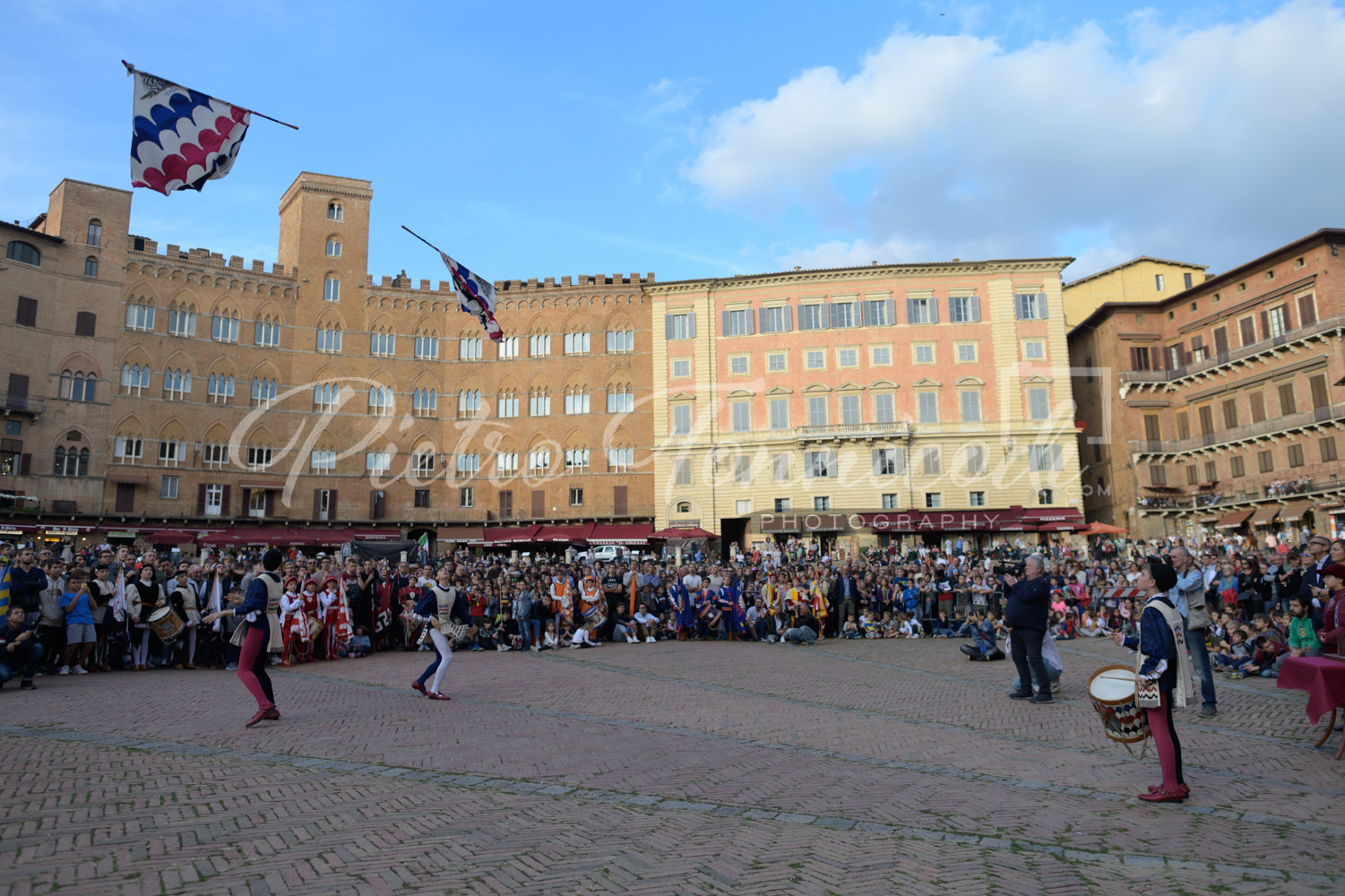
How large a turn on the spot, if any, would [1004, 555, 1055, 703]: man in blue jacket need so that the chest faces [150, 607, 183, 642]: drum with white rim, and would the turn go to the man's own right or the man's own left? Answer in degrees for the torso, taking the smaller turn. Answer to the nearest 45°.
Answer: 0° — they already face it

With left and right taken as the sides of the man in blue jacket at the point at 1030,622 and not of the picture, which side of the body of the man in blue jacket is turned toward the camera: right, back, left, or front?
left

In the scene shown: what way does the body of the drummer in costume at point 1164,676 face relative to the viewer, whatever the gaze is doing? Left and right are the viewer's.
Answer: facing to the left of the viewer

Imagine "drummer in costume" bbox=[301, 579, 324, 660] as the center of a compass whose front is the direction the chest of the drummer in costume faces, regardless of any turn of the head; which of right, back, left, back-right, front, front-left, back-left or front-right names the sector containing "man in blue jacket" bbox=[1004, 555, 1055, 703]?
front-left

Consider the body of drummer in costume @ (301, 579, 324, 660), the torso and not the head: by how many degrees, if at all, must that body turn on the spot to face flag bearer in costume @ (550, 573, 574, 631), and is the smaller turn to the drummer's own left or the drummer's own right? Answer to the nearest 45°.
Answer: approximately 90° to the drummer's own left

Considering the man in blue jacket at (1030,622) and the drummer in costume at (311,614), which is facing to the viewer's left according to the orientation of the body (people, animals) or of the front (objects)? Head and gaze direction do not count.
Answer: the man in blue jacket

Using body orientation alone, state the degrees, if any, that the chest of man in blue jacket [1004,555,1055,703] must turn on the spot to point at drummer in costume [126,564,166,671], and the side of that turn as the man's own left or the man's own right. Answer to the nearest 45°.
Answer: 0° — they already face them

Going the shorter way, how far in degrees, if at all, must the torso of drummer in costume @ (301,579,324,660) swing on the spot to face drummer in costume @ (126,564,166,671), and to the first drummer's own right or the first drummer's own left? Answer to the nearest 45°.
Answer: approximately 90° to the first drummer's own right

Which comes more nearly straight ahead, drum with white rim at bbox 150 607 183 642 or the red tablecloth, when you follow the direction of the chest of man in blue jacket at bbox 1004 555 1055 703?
the drum with white rim

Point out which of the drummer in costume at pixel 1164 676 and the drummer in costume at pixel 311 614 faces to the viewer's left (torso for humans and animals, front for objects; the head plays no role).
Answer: the drummer in costume at pixel 1164 676

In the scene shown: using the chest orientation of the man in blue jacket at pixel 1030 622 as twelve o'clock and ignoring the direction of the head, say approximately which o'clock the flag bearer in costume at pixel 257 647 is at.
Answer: The flag bearer in costume is roughly at 11 o'clock from the man in blue jacket.

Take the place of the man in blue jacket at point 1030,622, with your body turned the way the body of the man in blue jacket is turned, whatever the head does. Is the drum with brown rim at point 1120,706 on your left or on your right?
on your left
